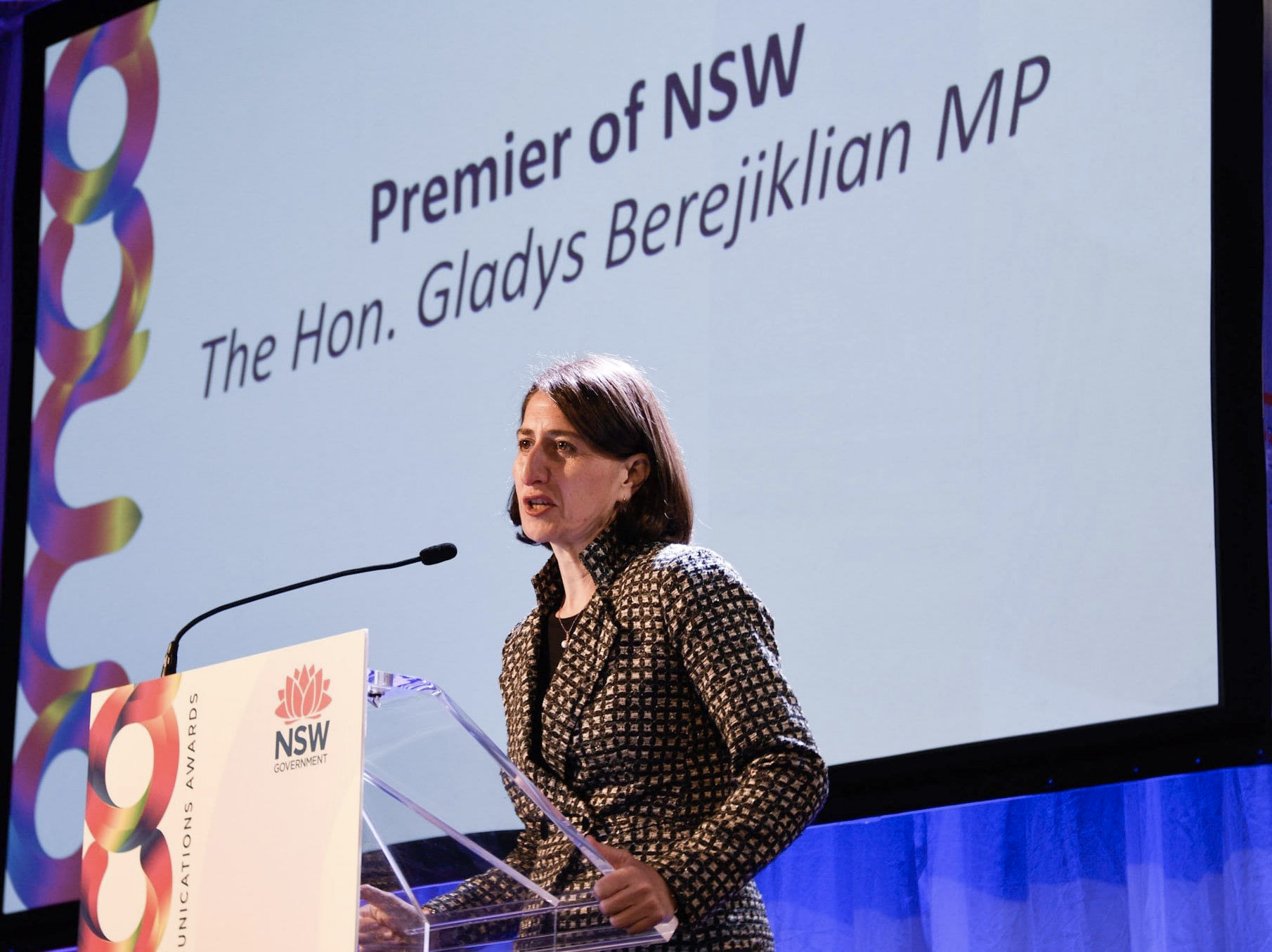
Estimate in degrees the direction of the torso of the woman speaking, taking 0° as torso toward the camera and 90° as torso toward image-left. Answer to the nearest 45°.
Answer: approximately 45°
